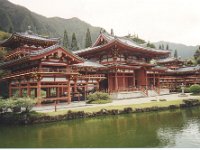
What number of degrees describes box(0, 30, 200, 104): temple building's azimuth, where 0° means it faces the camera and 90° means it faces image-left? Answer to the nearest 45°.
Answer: approximately 315°

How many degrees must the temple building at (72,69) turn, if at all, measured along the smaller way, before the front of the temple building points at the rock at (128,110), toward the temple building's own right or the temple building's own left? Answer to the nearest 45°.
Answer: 0° — it already faces it
